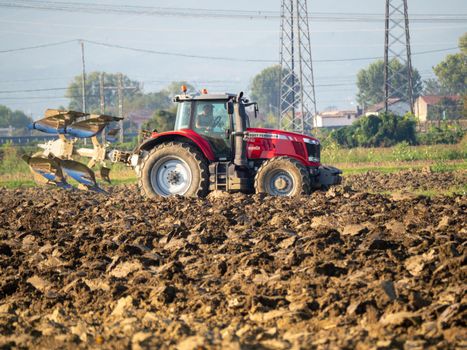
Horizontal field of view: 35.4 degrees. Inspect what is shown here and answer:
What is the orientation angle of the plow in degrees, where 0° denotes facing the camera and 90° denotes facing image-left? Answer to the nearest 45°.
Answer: approximately 270°

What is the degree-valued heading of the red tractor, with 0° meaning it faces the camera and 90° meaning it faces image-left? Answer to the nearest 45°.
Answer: approximately 270°

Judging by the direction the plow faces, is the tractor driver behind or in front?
in front

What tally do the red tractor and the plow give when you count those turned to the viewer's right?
2
